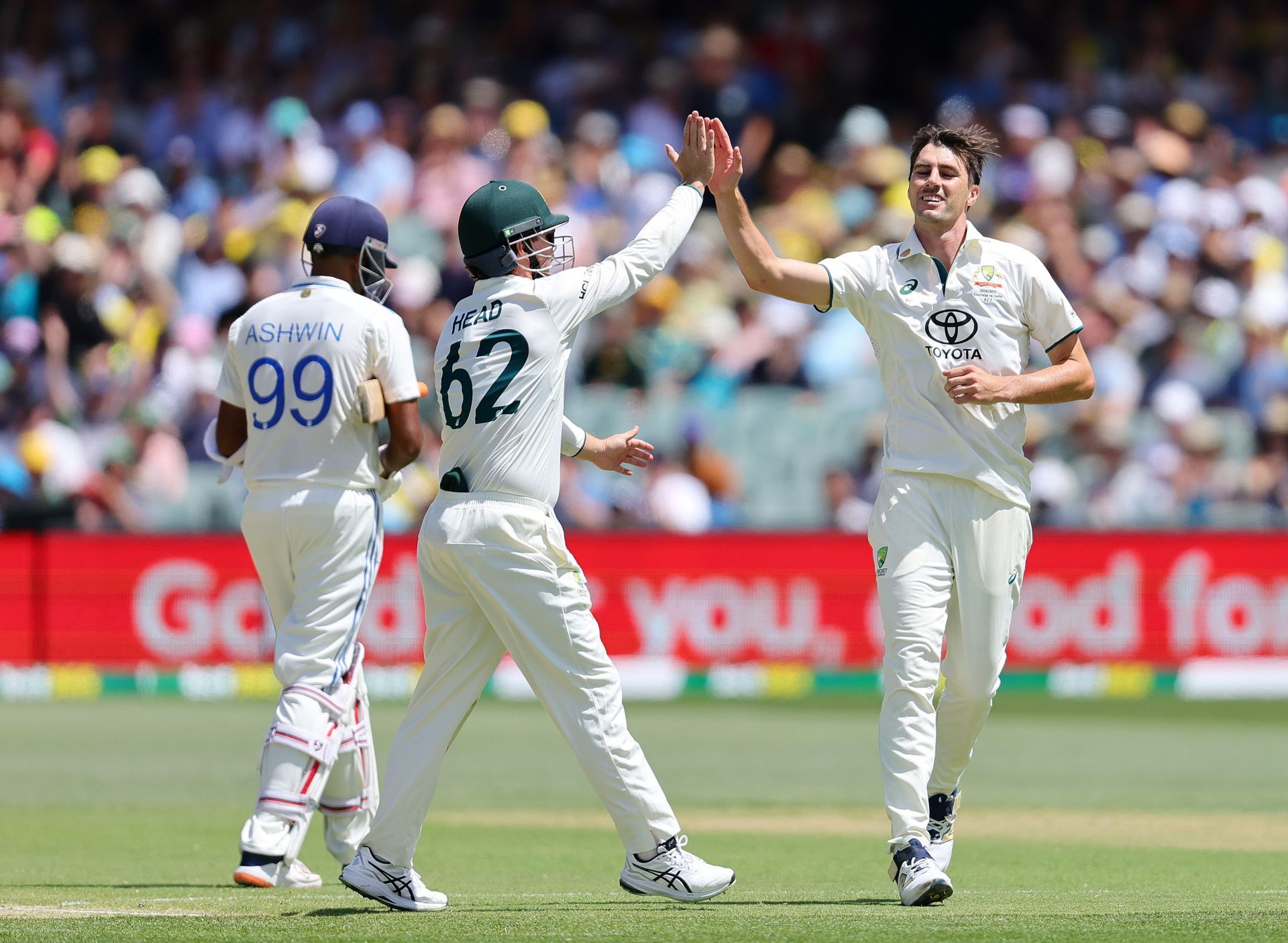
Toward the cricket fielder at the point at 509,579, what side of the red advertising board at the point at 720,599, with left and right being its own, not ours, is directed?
front

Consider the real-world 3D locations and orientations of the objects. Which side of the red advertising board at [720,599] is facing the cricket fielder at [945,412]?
front

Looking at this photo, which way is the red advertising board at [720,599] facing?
toward the camera

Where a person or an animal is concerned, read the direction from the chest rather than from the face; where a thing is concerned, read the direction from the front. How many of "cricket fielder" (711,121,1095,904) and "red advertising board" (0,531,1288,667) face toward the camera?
2

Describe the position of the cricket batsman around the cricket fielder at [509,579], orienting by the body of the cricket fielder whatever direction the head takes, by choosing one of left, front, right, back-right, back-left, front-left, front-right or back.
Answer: left

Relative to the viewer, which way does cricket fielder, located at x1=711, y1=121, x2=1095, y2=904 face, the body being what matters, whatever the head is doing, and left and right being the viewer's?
facing the viewer

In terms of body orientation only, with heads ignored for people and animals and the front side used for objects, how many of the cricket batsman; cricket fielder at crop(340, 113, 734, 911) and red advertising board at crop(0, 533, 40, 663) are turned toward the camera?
1

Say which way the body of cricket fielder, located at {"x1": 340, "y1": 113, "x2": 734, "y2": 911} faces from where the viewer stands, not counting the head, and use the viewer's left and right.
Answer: facing away from the viewer and to the right of the viewer

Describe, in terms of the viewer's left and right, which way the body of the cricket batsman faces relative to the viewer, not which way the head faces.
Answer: facing away from the viewer and to the right of the viewer

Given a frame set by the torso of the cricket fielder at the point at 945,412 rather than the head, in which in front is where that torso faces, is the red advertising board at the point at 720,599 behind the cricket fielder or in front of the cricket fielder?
behind

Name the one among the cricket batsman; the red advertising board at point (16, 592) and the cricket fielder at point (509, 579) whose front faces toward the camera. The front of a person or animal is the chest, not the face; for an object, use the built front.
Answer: the red advertising board

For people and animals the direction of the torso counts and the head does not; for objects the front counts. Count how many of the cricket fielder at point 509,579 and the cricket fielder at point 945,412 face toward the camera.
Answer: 1

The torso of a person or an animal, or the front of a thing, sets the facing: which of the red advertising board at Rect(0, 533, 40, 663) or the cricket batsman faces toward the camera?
the red advertising board

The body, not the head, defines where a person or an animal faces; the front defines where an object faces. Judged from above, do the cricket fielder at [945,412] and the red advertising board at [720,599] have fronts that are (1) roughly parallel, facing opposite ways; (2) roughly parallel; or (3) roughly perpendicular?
roughly parallel

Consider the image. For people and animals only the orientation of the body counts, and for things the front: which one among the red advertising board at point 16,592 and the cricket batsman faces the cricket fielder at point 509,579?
the red advertising board
